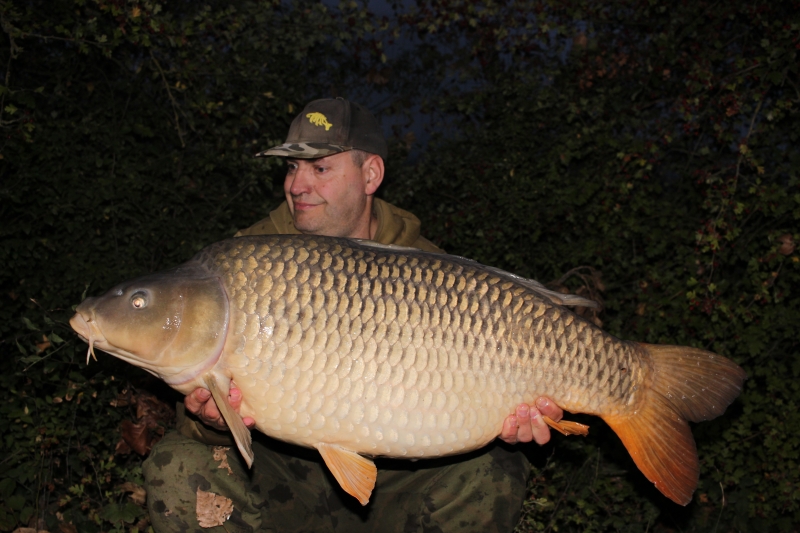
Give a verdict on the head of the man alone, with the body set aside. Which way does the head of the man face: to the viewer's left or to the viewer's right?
to the viewer's left

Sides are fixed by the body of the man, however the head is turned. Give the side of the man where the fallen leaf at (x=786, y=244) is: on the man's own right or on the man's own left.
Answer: on the man's own left

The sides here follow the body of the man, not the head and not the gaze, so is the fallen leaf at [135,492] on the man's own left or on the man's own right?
on the man's own right
